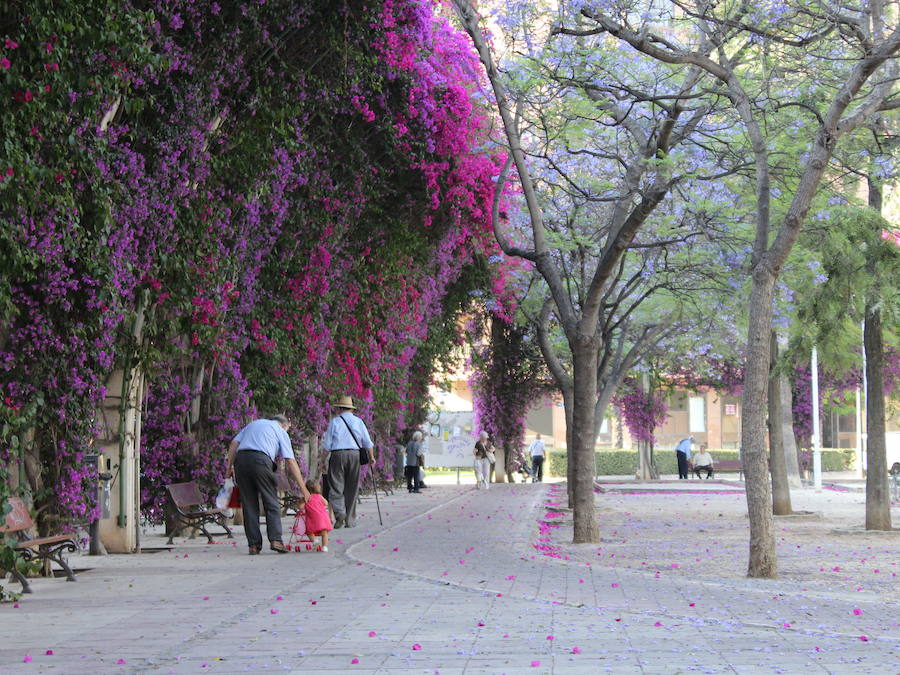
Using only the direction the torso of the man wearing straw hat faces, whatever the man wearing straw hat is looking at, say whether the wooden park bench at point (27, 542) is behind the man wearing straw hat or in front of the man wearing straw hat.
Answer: behind

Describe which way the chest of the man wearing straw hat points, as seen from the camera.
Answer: away from the camera

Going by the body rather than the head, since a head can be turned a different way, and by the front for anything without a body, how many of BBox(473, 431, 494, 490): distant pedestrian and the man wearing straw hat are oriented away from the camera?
1

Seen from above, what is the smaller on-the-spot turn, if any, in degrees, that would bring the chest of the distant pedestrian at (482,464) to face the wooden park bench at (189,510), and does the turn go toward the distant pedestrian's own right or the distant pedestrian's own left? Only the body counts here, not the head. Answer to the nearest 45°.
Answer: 0° — they already face it

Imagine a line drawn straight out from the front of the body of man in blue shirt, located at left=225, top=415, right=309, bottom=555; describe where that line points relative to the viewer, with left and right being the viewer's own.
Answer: facing away from the viewer and to the right of the viewer

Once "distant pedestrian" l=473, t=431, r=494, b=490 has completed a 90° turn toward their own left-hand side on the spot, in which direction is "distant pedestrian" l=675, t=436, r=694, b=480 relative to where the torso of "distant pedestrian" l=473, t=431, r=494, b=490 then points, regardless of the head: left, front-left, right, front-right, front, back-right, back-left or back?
front-left

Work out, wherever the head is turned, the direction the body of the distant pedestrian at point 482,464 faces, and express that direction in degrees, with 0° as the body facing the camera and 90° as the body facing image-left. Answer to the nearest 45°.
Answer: approximately 0°

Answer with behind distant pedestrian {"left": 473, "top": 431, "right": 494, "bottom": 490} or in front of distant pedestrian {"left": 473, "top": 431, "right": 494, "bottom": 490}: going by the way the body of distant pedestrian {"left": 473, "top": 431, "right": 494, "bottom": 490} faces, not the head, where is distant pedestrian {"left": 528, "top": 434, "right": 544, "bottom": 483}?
behind

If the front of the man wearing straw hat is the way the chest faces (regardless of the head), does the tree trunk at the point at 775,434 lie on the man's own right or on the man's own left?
on the man's own right
